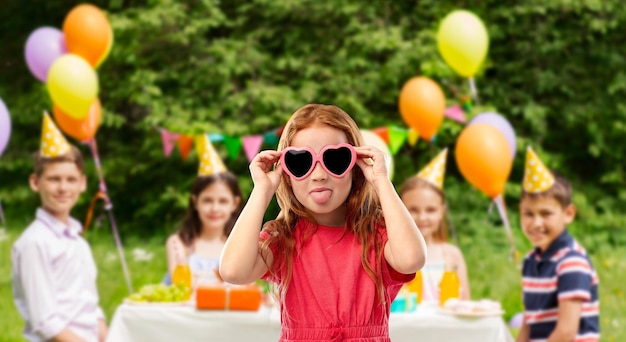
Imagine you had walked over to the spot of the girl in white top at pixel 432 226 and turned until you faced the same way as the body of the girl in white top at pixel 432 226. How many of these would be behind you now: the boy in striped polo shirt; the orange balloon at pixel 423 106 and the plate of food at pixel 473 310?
1

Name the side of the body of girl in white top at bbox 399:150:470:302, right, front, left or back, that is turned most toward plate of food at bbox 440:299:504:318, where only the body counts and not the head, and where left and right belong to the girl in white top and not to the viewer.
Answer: front

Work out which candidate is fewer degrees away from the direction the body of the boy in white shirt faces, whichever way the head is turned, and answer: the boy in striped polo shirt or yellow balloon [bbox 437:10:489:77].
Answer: the boy in striped polo shirt

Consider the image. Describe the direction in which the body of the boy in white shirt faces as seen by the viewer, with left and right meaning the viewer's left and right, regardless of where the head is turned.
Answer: facing the viewer and to the right of the viewer

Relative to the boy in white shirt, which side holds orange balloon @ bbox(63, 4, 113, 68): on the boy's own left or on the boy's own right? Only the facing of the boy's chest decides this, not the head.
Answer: on the boy's own left

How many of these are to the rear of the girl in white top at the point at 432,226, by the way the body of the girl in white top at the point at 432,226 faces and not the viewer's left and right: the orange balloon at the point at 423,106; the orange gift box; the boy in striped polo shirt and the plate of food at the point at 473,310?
1

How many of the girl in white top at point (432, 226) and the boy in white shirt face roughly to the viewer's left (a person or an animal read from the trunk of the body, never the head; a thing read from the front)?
0

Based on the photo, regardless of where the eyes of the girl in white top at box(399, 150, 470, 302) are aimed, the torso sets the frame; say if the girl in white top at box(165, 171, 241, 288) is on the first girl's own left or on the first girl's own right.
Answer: on the first girl's own right

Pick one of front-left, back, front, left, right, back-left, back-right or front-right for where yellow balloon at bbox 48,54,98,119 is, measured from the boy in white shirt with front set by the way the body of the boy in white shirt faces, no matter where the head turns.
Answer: back-left

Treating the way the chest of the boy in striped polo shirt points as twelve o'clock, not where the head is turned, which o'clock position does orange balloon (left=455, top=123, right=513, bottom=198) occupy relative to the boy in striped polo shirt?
The orange balloon is roughly at 4 o'clock from the boy in striped polo shirt.

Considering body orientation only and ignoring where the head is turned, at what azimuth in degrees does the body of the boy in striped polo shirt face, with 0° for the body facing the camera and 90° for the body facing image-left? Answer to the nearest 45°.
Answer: approximately 45°

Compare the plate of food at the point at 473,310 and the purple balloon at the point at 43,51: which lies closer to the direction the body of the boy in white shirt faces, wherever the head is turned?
the plate of food

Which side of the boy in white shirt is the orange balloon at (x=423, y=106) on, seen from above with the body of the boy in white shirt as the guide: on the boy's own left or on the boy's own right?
on the boy's own left
